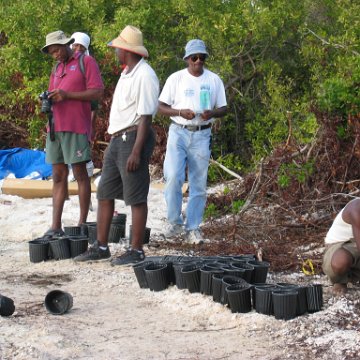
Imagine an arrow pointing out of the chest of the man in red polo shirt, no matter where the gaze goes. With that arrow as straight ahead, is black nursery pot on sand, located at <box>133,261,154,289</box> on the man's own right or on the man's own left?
on the man's own left

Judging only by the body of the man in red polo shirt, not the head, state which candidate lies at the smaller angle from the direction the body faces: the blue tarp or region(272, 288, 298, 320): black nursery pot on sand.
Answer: the black nursery pot on sand

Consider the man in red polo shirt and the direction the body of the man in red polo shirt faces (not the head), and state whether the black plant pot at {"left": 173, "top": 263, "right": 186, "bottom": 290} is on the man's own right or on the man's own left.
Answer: on the man's own left

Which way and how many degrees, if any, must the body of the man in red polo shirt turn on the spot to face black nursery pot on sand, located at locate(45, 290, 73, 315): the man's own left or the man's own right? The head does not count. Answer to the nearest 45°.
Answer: approximately 45° to the man's own left

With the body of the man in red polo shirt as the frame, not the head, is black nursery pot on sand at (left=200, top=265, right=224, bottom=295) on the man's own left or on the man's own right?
on the man's own left

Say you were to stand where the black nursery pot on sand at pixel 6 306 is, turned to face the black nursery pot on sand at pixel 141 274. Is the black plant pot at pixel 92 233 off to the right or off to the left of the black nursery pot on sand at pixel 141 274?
left

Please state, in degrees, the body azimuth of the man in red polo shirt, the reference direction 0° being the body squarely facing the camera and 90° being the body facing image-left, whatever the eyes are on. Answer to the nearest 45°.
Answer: approximately 45°

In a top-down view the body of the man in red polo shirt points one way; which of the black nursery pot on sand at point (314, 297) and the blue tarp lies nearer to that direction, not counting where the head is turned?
the black nursery pot on sand

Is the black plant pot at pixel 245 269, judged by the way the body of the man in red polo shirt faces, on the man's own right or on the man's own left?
on the man's own left

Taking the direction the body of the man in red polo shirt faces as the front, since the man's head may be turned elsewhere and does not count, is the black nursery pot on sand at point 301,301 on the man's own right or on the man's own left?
on the man's own left

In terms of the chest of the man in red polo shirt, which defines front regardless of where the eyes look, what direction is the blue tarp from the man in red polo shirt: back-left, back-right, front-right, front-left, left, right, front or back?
back-right

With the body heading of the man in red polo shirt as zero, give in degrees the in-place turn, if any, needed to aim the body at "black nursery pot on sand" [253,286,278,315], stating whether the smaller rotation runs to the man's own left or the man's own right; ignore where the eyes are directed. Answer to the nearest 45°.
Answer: approximately 90° to the man's own left

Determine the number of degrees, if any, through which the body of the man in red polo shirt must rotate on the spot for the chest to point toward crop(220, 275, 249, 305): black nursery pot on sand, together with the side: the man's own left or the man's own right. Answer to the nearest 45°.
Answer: approximately 90° to the man's own left
